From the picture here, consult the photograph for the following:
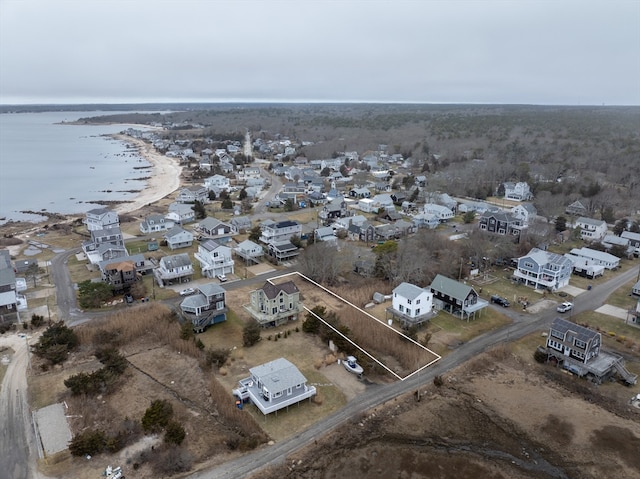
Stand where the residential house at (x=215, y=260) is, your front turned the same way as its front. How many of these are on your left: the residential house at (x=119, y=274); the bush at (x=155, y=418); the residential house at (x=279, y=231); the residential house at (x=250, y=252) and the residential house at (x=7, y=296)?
2

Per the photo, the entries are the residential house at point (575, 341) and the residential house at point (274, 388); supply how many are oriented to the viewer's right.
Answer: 0

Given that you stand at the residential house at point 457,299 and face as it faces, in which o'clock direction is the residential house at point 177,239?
the residential house at point 177,239 is roughly at 5 o'clock from the residential house at point 457,299.

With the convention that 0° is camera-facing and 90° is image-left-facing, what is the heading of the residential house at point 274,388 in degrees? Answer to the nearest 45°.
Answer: approximately 315°

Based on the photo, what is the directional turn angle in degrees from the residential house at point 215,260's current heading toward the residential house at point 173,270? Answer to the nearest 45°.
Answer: approximately 135° to its right

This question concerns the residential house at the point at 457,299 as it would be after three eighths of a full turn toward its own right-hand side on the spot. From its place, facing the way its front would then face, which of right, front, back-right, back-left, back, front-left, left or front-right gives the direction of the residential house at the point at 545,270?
back-right

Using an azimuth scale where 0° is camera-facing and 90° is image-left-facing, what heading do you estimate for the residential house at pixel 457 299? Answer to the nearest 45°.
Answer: approximately 315°
